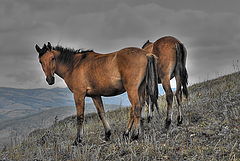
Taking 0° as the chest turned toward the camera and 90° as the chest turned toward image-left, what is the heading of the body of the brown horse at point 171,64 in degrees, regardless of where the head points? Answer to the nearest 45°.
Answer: approximately 135°

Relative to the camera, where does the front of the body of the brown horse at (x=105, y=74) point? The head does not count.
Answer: to the viewer's left

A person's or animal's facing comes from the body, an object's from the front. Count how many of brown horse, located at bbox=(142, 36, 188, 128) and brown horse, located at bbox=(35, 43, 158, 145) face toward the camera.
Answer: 0

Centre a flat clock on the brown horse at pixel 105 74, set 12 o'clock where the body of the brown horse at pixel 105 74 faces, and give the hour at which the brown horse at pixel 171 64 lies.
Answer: the brown horse at pixel 171 64 is roughly at 5 o'clock from the brown horse at pixel 105 74.

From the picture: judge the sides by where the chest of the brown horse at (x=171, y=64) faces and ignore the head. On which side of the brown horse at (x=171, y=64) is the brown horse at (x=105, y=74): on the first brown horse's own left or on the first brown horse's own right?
on the first brown horse's own left
